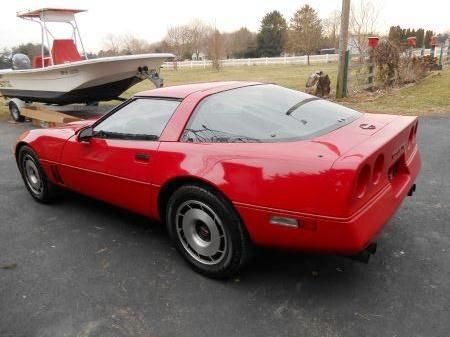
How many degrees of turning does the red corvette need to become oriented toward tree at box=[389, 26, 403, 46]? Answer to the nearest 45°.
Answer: approximately 90° to its right

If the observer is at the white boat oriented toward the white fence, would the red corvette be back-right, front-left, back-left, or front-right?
back-right

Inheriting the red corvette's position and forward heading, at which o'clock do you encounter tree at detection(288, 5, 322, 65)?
The tree is roughly at 2 o'clock from the red corvette.

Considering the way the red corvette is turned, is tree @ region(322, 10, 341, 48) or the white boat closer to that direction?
the white boat

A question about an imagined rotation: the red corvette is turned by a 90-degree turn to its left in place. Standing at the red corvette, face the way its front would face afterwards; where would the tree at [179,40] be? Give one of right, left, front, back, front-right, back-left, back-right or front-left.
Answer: back-right

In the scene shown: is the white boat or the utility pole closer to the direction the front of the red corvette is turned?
the white boat

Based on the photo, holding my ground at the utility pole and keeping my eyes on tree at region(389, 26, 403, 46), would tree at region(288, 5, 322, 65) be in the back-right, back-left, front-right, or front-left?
front-left

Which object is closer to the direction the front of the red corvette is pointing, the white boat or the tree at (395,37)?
the white boat

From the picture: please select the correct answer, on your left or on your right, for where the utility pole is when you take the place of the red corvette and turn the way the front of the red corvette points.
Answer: on your right

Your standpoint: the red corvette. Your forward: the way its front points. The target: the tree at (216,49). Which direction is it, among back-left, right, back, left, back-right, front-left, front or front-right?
front-right

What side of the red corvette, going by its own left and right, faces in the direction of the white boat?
front

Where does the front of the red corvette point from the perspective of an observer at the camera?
facing away from the viewer and to the left of the viewer

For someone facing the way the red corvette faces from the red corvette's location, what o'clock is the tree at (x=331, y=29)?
The tree is roughly at 2 o'clock from the red corvette.

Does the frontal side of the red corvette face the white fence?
no
